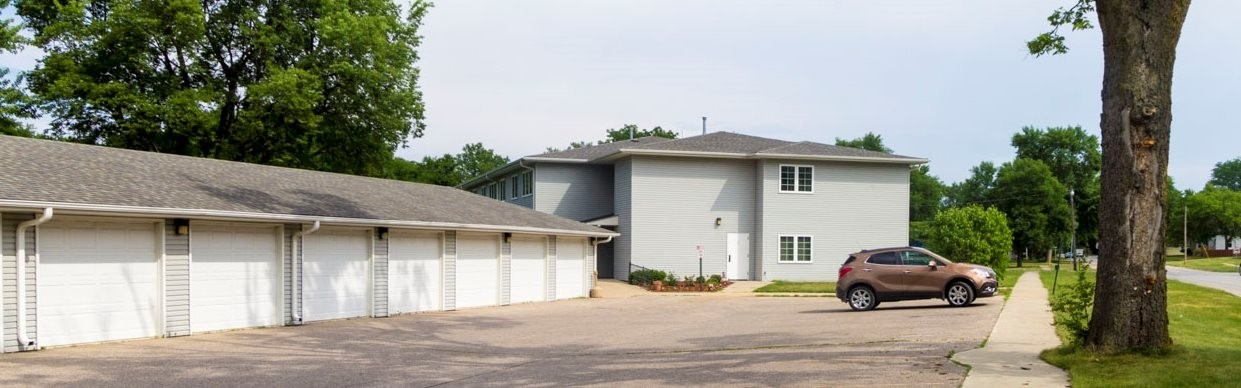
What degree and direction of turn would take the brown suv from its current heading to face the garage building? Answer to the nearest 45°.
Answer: approximately 135° to its right

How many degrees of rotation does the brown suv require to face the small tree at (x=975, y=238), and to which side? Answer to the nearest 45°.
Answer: approximately 90° to its left

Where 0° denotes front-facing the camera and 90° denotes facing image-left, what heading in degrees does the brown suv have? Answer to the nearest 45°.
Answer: approximately 270°

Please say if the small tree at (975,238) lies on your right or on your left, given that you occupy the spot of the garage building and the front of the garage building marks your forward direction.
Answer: on your left

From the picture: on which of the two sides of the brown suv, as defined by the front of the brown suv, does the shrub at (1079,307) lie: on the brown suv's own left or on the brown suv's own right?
on the brown suv's own right

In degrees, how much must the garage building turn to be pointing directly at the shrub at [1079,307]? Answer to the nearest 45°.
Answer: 0° — it already faces it

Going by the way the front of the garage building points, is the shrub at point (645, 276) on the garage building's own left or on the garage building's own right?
on the garage building's own left

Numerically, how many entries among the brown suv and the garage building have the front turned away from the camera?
0

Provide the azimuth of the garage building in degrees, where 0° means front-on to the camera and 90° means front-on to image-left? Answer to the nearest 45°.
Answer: approximately 315°

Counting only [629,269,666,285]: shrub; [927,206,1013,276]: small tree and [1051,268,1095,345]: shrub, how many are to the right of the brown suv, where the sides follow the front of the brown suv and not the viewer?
1
